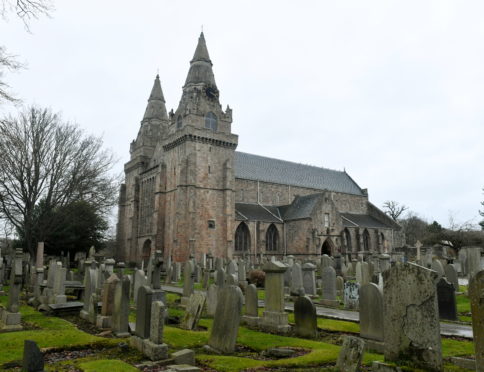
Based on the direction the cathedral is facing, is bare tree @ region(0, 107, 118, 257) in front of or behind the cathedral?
in front

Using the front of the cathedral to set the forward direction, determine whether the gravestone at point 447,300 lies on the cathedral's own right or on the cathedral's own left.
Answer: on the cathedral's own left

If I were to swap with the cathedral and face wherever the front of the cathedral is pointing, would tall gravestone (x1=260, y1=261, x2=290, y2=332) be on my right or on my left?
on my left

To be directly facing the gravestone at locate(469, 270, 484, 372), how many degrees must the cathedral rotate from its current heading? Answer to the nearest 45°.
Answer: approximately 45° to its left

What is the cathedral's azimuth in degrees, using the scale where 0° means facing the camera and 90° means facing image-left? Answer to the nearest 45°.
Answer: approximately 45°

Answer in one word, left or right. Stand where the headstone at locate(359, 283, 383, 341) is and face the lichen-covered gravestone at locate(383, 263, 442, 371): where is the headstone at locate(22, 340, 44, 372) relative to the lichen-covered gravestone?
right

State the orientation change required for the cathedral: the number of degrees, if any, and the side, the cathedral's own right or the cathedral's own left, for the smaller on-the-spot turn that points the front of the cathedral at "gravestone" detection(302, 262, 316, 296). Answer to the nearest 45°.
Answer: approximately 45° to the cathedral's own left

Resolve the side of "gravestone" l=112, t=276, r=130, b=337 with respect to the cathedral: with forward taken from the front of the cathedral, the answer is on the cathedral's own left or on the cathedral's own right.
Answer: on the cathedral's own left

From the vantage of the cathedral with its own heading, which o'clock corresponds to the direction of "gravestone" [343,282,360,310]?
The gravestone is roughly at 10 o'clock from the cathedral.
